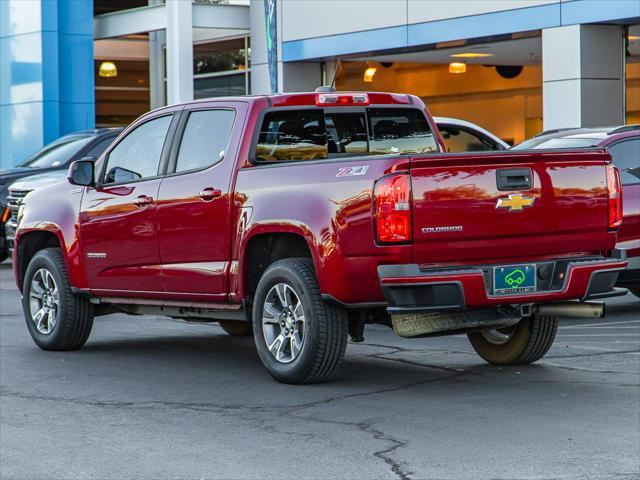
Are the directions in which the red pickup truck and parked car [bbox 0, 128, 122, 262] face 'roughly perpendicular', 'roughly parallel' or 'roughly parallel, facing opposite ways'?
roughly perpendicular

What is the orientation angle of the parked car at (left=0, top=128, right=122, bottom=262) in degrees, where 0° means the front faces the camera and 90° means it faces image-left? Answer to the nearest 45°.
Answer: approximately 45°

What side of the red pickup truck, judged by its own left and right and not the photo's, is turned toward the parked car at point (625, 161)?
right

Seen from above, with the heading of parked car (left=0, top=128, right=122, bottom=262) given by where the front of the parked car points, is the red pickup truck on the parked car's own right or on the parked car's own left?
on the parked car's own left

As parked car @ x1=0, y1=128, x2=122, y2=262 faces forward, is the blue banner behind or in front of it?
behind

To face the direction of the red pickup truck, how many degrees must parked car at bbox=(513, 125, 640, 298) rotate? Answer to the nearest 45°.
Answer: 0° — it already faces it

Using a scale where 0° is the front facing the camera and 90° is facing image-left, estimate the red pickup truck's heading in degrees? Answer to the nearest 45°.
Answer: approximately 135°
